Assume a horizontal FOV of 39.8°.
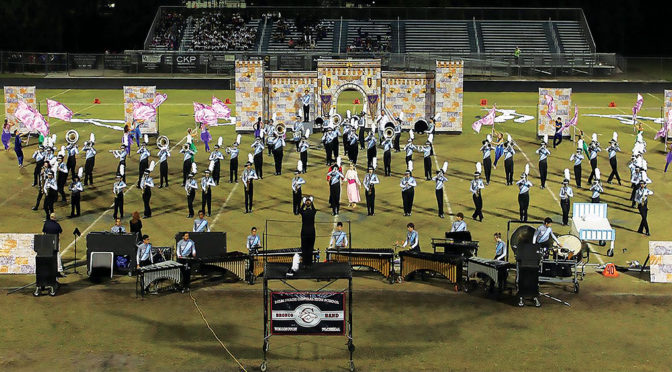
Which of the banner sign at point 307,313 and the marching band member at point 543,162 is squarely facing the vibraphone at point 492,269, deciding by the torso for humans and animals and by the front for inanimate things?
the marching band member

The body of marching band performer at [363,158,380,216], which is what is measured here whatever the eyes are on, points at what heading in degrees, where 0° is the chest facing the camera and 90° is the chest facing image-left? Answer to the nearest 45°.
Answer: approximately 0°

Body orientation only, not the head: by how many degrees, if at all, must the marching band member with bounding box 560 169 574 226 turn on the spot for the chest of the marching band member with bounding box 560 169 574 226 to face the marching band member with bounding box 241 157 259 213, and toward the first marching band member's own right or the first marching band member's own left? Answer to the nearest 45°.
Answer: approximately 90° to the first marching band member's own right

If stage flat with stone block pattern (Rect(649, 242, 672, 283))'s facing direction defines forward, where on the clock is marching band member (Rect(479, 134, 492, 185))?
The marching band member is roughly at 5 o'clock from the stage flat with stone block pattern.

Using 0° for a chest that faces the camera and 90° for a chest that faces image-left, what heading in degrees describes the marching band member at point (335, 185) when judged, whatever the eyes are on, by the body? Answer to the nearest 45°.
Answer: approximately 0°

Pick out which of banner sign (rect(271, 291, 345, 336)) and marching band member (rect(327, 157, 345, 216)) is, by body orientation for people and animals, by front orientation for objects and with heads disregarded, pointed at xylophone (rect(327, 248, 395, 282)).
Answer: the marching band member
